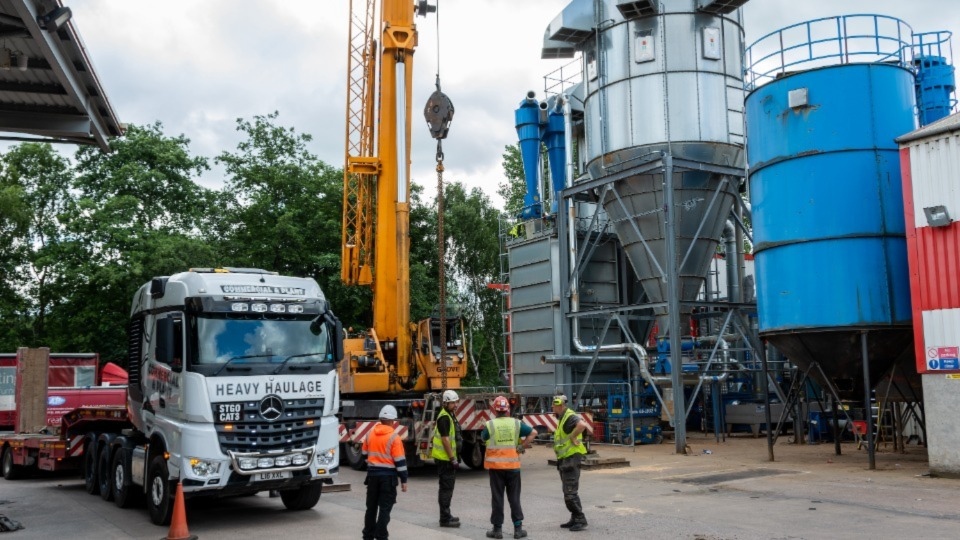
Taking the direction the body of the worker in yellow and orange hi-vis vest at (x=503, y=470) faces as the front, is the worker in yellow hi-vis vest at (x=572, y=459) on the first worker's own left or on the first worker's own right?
on the first worker's own right

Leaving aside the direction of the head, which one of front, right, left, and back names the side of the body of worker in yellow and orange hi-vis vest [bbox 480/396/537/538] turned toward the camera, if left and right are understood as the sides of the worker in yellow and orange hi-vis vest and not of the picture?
back

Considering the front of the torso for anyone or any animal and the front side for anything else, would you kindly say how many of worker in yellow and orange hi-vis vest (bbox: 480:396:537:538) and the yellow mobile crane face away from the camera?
1

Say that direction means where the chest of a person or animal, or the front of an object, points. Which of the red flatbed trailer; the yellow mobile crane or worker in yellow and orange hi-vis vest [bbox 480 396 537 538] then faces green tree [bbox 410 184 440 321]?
the worker in yellow and orange hi-vis vest

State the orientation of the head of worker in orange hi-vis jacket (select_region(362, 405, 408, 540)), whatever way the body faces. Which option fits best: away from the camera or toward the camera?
away from the camera

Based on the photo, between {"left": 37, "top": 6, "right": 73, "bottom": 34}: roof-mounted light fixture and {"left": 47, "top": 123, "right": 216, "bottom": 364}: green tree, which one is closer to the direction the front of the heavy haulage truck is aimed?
the roof-mounted light fixture

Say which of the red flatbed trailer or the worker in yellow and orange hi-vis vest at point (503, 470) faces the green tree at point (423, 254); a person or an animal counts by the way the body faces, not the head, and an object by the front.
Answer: the worker in yellow and orange hi-vis vest

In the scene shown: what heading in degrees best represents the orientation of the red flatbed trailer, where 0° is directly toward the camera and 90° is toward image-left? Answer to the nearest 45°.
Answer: approximately 315°

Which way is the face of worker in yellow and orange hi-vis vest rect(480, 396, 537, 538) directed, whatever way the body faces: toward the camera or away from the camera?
away from the camera

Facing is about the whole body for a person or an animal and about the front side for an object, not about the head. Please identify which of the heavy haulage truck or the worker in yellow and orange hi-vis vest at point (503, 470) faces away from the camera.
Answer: the worker in yellow and orange hi-vis vest

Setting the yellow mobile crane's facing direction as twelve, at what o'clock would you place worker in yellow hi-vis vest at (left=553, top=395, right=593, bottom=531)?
The worker in yellow hi-vis vest is roughly at 1 o'clock from the yellow mobile crane.

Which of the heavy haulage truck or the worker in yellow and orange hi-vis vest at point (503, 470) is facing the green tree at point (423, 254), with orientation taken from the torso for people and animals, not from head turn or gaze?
the worker in yellow and orange hi-vis vest

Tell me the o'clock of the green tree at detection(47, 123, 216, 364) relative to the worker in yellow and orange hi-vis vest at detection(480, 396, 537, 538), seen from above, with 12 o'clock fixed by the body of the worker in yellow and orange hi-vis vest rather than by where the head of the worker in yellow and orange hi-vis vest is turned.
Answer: The green tree is roughly at 11 o'clock from the worker in yellow and orange hi-vis vest.

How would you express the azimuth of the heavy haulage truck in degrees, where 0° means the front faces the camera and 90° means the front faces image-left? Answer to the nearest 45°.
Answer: approximately 315°
